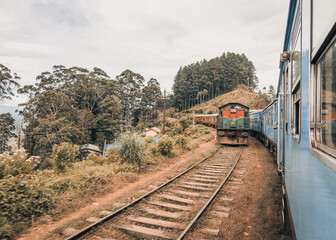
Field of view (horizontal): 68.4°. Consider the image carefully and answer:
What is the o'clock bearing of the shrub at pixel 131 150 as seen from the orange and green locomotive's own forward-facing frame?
The shrub is roughly at 1 o'clock from the orange and green locomotive.

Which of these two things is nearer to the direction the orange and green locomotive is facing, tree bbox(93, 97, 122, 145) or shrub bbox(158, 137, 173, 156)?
the shrub

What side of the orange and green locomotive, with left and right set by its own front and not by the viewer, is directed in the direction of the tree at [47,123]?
right

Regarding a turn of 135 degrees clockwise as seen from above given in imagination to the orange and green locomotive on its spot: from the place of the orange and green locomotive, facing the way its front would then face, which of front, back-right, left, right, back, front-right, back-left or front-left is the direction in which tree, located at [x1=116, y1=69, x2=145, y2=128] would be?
front

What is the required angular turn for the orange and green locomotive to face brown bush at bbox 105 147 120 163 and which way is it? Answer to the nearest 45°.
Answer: approximately 45° to its right

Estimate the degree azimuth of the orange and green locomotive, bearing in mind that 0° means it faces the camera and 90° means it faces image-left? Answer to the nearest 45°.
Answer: approximately 0°

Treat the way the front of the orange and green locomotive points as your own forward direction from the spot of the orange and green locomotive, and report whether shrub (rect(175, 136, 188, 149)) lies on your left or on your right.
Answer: on your right
